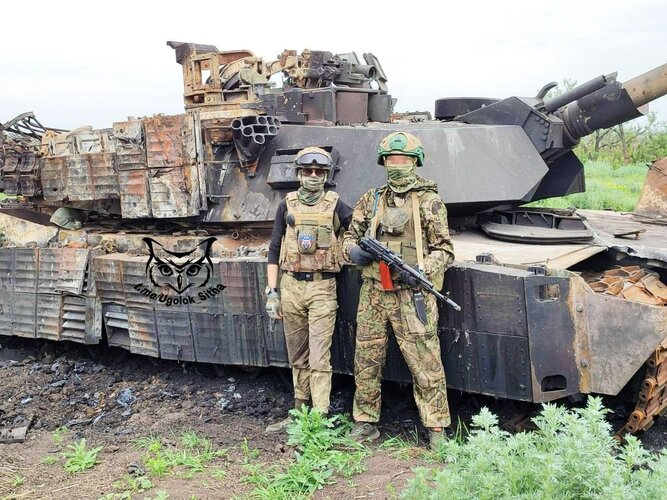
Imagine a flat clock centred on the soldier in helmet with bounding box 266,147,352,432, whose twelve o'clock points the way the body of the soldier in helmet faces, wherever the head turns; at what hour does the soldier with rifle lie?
The soldier with rifle is roughly at 10 o'clock from the soldier in helmet.

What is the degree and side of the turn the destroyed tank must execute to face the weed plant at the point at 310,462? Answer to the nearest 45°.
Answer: approximately 45° to its right

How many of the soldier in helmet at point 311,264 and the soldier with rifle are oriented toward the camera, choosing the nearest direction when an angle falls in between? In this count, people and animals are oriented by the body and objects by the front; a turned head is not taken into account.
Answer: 2

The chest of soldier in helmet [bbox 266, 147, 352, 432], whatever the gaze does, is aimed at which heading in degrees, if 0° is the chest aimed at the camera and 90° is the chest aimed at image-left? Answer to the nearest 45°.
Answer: approximately 0°

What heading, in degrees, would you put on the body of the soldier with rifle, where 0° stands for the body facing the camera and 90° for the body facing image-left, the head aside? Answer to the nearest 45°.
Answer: approximately 0°

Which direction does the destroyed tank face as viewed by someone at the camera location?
facing the viewer and to the right of the viewer

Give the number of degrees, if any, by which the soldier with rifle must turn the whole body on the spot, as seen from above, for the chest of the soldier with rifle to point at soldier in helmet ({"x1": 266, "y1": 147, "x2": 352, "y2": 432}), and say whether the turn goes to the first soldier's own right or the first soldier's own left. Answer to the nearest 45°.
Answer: approximately 135° to the first soldier's own right

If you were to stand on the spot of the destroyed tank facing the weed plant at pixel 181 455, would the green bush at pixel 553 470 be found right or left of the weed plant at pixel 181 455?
left

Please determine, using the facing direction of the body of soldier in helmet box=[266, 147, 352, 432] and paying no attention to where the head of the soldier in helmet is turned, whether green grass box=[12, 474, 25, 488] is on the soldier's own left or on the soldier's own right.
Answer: on the soldier's own right
